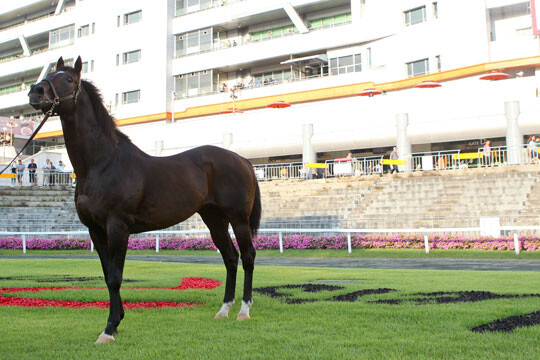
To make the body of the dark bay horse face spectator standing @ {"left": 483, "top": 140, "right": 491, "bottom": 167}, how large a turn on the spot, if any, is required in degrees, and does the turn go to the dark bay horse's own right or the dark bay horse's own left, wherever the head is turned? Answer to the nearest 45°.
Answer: approximately 180°

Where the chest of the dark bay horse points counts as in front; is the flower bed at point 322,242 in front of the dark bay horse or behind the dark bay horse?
behind

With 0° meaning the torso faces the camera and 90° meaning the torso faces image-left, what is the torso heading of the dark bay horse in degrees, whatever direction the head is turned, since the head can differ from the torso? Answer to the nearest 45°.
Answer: approximately 45°

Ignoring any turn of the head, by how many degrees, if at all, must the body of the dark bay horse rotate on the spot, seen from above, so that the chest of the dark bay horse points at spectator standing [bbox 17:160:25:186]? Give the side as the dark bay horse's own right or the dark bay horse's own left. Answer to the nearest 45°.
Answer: approximately 135° to the dark bay horse's own right
